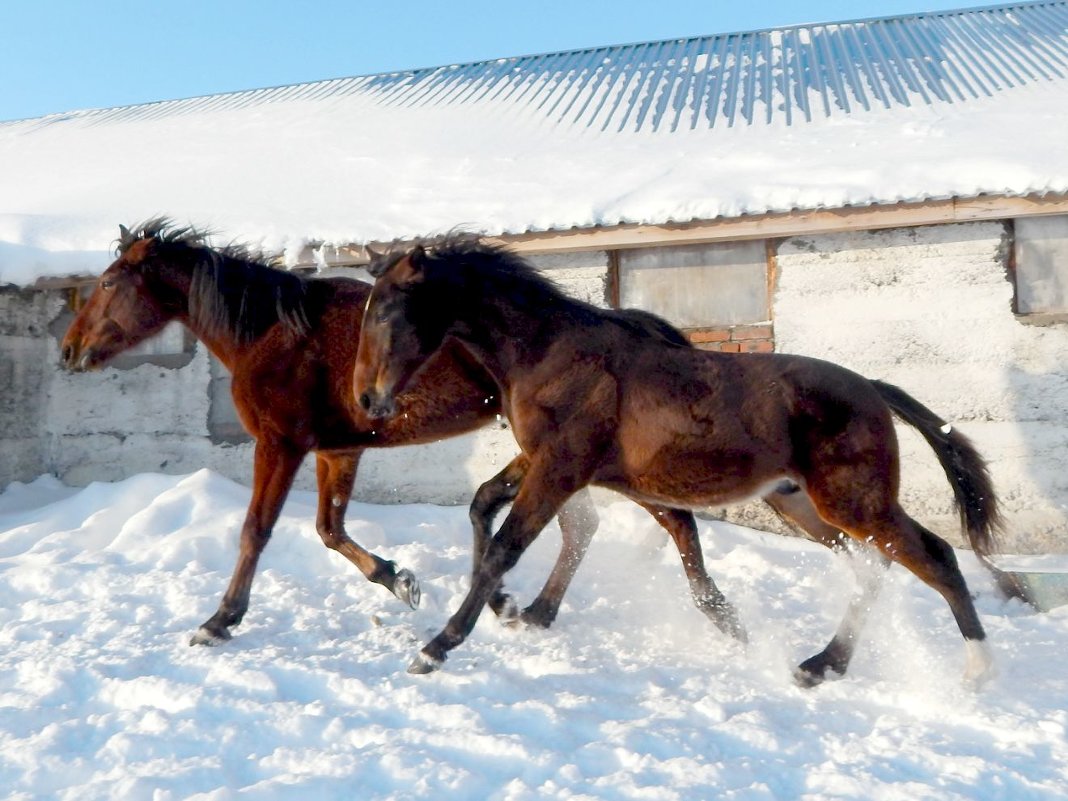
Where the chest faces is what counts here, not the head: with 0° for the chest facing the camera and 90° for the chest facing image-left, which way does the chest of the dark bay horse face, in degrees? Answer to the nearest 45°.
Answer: approximately 90°

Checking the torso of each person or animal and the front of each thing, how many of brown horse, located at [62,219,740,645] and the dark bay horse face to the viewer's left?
2

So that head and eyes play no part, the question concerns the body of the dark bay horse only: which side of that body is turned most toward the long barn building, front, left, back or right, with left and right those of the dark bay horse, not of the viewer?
right

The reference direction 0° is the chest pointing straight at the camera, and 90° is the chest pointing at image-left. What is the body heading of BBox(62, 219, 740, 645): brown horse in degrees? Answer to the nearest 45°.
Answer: approximately 90°

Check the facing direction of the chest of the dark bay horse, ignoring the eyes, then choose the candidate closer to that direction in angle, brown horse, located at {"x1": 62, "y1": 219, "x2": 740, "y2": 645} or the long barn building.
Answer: the brown horse

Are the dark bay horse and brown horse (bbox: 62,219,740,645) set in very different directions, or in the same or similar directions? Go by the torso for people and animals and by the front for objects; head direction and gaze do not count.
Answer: same or similar directions
